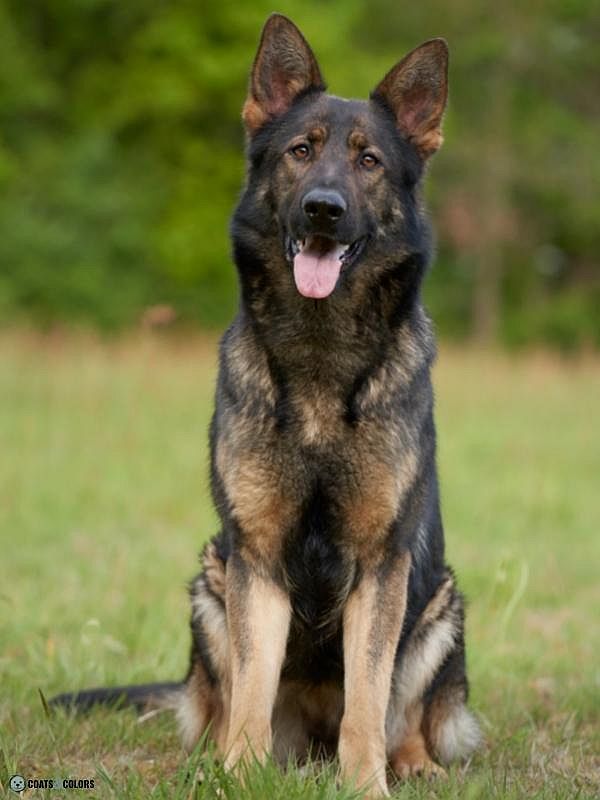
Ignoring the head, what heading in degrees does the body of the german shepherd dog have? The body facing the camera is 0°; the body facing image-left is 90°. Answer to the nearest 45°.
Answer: approximately 0°
